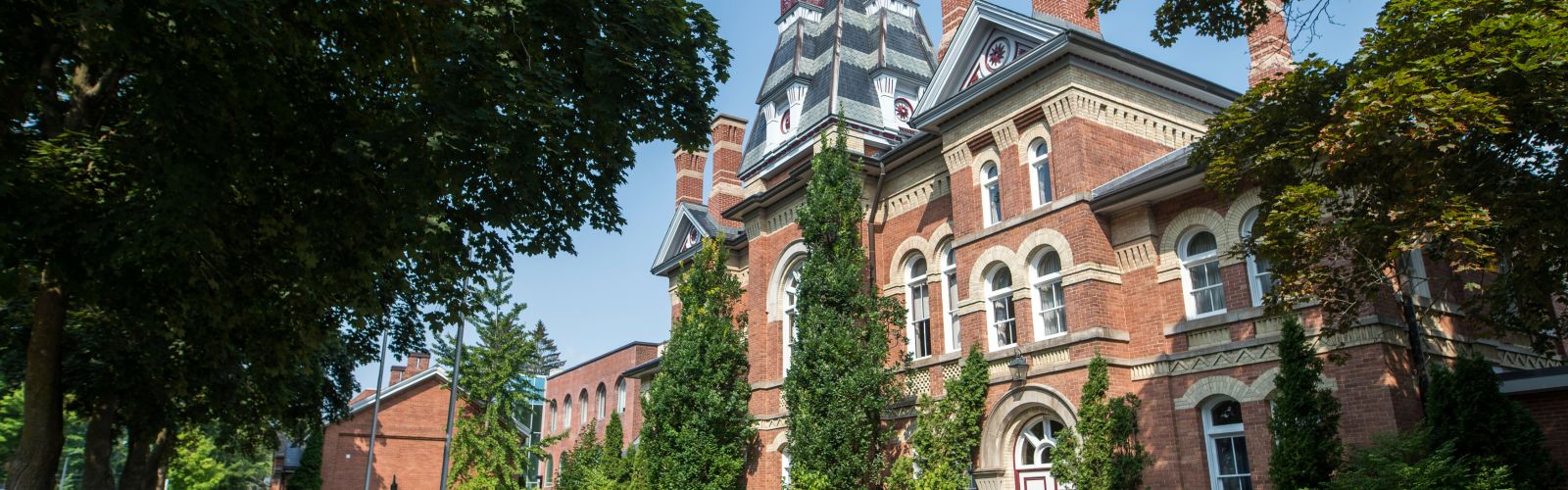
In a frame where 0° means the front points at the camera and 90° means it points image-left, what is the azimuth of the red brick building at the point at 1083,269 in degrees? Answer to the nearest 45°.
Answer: approximately 45°

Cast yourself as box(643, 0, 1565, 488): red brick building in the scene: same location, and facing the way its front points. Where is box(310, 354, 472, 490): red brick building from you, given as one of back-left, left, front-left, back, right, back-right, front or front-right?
right

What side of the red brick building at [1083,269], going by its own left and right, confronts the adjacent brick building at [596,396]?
right

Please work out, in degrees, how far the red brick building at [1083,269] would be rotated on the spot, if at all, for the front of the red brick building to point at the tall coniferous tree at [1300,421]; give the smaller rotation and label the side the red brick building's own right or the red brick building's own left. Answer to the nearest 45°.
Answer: approximately 90° to the red brick building's own left

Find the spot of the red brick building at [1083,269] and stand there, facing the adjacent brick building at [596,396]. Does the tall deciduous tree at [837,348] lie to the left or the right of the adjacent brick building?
left

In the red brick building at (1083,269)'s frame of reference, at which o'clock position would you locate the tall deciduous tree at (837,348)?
The tall deciduous tree is roughly at 2 o'clock from the red brick building.

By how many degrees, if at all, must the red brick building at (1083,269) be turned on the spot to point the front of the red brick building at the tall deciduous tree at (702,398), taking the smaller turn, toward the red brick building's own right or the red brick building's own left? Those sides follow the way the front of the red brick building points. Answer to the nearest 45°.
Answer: approximately 90° to the red brick building's own right

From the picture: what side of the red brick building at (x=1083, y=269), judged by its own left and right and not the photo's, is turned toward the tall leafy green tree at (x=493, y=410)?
right
